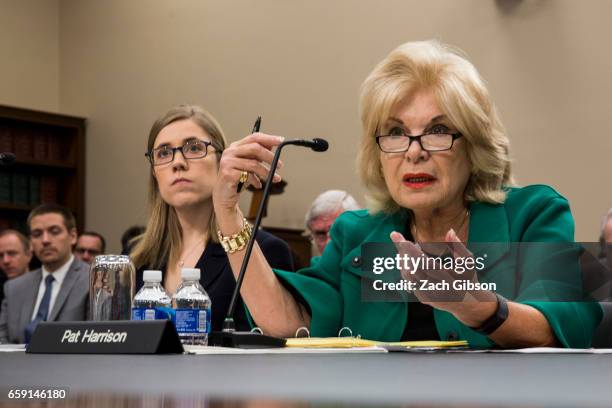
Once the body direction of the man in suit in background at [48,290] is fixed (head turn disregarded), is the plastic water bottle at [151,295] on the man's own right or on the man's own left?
on the man's own left

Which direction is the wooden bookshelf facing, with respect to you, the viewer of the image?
facing the viewer and to the right of the viewer

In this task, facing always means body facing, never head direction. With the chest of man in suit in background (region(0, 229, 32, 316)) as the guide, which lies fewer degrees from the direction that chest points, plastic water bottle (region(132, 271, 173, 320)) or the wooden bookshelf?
the plastic water bottle

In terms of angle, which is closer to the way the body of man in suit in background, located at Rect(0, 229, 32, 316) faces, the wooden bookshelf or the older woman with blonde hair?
the older woman with blonde hair

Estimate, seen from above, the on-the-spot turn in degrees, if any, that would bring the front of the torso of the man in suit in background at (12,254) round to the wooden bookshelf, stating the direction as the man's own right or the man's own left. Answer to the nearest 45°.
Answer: approximately 135° to the man's own right

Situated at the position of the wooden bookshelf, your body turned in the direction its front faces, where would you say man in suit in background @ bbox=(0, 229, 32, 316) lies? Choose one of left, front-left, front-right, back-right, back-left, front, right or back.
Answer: front-right

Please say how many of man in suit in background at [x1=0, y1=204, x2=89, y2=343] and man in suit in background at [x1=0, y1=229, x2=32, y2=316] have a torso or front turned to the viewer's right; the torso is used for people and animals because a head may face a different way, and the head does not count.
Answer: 0

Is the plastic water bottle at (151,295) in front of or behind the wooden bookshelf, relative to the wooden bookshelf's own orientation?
in front

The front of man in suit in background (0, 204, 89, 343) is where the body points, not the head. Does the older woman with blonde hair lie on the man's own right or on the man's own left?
on the man's own left

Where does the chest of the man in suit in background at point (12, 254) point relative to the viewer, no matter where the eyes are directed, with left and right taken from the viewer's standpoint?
facing the viewer and to the left of the viewer
